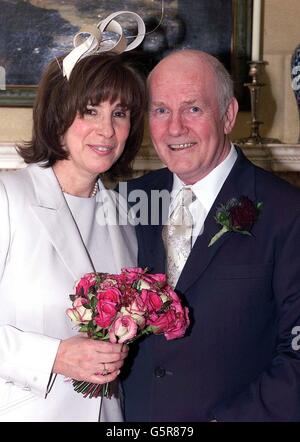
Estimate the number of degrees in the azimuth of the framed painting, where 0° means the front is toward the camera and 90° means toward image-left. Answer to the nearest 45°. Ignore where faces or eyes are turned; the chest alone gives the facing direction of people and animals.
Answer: approximately 0°

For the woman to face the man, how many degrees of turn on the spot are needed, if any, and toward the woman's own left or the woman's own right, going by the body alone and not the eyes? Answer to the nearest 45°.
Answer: approximately 45° to the woman's own left

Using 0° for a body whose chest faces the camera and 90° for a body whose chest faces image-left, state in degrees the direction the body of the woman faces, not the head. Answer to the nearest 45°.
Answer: approximately 315°

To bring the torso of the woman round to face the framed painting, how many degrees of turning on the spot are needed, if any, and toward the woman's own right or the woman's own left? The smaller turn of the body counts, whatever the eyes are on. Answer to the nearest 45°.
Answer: approximately 135° to the woman's own left

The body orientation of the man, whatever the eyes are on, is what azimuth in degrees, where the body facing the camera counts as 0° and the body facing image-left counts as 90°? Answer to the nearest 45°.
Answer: approximately 45°

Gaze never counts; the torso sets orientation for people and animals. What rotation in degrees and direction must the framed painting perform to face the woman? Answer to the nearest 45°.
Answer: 0° — it already faces them

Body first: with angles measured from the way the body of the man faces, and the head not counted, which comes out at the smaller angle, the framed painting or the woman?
the woman
